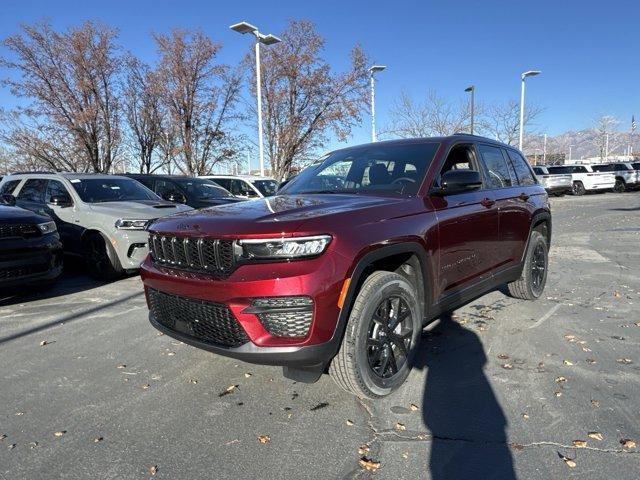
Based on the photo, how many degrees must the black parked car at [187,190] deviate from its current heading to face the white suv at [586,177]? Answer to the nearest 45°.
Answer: approximately 90° to its left

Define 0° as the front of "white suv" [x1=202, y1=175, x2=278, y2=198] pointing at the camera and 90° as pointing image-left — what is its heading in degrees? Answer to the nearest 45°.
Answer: approximately 315°

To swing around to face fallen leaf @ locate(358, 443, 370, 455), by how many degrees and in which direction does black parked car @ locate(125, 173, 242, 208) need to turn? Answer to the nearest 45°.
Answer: approximately 45° to its right

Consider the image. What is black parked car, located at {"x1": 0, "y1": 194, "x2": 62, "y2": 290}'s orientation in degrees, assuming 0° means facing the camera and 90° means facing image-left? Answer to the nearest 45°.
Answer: approximately 315°

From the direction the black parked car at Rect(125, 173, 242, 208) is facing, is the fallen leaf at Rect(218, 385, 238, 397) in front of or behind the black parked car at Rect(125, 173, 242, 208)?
in front

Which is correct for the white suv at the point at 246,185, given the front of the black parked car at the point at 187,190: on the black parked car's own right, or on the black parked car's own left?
on the black parked car's own left

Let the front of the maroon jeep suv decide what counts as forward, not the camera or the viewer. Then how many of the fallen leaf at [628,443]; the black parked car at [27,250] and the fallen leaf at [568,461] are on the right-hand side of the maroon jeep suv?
1

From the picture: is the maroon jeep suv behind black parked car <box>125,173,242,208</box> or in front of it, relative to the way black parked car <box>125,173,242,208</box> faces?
in front

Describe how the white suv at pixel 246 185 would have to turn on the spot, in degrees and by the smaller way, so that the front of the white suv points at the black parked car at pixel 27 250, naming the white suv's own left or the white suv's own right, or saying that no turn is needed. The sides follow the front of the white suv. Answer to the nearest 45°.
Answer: approximately 45° to the white suv's own right

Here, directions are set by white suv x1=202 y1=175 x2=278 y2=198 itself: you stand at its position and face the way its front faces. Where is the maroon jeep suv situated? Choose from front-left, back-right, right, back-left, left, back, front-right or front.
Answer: front-right

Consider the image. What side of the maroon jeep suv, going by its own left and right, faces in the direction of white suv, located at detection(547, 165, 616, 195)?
back

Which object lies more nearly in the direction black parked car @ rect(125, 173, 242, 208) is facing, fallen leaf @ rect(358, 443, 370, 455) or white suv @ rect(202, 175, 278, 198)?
the fallen leaf

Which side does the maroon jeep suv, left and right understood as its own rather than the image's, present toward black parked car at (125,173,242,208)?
right

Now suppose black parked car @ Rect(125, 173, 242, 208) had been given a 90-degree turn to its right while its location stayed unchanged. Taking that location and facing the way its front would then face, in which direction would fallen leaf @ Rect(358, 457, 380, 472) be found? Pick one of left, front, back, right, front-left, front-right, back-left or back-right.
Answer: front-left

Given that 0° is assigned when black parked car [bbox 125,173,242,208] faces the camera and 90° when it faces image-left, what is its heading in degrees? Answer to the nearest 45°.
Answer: approximately 315°
